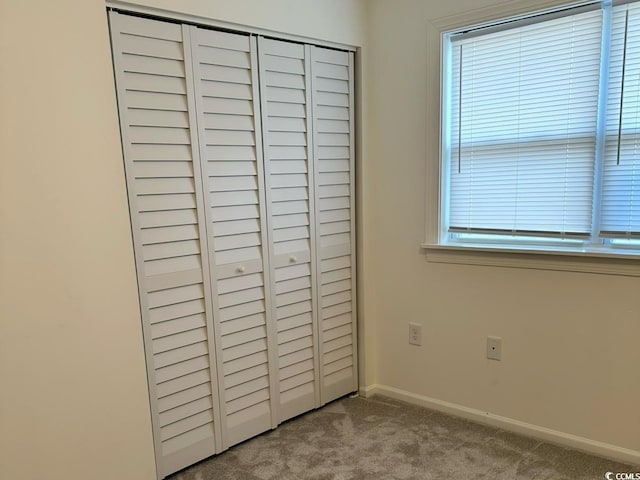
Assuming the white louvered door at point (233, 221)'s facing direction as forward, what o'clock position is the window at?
The window is roughly at 11 o'clock from the white louvered door.

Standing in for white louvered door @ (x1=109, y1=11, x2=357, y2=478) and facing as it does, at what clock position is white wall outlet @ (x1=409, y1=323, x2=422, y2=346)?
The white wall outlet is roughly at 10 o'clock from the white louvered door.

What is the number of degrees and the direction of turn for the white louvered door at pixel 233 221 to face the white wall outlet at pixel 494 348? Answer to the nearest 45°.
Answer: approximately 45° to its left

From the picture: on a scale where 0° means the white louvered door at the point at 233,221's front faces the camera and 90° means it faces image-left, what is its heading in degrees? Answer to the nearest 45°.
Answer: approximately 315°
